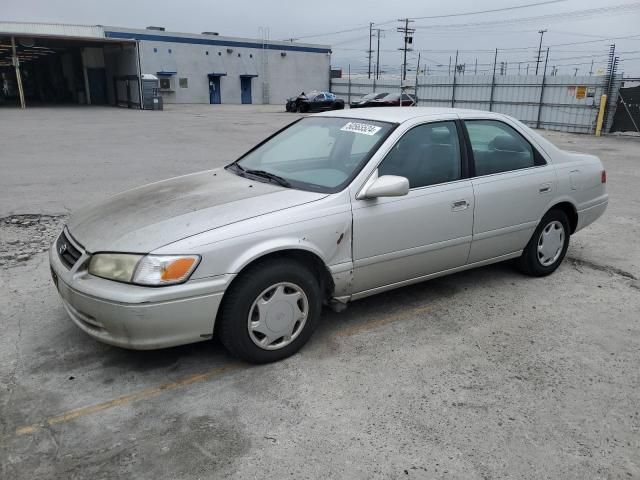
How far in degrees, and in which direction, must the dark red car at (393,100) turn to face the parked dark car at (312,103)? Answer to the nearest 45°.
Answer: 0° — it already faces it

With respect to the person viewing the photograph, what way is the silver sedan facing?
facing the viewer and to the left of the viewer

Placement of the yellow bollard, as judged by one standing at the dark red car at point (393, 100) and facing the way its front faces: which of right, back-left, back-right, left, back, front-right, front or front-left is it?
back-left

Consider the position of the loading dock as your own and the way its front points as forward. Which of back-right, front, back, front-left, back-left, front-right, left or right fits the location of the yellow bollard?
front-left

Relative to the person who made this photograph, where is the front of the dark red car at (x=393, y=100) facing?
facing to the left of the viewer

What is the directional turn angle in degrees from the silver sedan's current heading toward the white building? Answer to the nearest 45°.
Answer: approximately 135° to its right

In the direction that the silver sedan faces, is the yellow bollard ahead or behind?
behind

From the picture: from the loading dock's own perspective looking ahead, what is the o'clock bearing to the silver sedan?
The silver sedan is roughly at 12 o'clock from the loading dock.

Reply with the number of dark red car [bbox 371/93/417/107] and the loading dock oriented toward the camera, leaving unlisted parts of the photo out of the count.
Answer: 1

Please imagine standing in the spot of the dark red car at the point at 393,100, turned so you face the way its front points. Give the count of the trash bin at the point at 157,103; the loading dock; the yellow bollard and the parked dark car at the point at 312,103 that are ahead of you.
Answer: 3

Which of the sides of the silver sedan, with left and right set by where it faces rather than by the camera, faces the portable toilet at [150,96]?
right

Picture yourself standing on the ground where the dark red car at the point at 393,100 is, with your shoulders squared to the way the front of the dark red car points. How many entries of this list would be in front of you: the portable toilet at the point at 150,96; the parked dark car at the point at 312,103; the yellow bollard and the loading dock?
3

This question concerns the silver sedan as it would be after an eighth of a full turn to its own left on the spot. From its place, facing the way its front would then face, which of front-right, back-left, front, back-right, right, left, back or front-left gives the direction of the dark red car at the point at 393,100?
back

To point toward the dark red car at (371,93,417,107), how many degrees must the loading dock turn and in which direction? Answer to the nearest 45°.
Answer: approximately 45° to its left

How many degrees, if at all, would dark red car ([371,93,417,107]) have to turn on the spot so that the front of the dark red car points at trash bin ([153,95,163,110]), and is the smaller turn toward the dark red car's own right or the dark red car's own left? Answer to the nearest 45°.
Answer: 0° — it already faces it

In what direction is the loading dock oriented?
toward the camera
